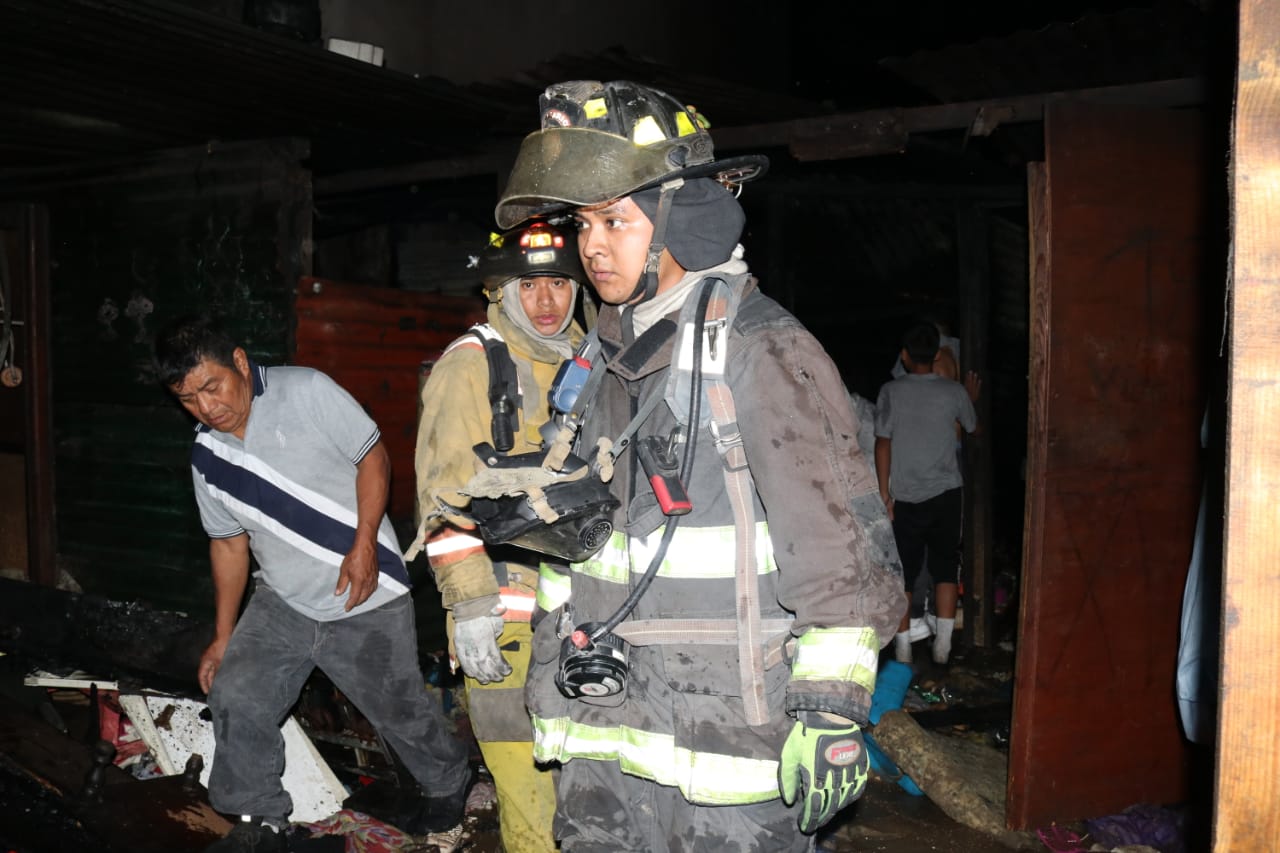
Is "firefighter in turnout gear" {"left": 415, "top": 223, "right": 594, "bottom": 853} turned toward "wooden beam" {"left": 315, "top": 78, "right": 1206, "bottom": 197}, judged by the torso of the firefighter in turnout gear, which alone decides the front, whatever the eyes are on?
no

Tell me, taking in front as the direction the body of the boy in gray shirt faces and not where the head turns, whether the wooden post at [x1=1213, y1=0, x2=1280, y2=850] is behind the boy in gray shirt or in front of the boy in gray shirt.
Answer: behind

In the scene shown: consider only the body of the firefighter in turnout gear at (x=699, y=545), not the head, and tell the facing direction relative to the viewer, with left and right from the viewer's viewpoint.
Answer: facing the viewer and to the left of the viewer

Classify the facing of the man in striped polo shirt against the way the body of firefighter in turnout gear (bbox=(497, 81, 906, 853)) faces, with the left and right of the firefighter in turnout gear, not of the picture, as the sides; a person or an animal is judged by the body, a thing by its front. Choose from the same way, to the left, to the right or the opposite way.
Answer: the same way

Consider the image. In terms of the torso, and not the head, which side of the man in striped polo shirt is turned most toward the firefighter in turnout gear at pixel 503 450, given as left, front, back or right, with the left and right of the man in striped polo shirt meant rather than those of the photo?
left

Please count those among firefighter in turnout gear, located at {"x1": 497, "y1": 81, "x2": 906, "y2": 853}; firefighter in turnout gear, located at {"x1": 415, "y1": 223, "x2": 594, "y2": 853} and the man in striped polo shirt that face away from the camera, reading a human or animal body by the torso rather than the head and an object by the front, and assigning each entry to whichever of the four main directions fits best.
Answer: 0

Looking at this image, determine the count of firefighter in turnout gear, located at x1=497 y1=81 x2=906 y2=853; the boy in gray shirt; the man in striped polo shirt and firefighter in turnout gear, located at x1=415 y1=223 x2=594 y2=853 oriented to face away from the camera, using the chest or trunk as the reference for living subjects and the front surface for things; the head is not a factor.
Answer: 1

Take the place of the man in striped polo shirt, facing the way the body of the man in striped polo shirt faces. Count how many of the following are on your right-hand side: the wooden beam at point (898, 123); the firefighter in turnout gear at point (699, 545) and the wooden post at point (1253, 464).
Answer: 0

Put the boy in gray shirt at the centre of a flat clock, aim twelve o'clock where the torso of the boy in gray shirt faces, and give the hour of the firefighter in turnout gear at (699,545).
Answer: The firefighter in turnout gear is roughly at 6 o'clock from the boy in gray shirt.

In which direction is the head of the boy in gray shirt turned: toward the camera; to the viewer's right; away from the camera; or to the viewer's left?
away from the camera

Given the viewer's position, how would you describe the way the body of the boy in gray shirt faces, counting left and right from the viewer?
facing away from the viewer

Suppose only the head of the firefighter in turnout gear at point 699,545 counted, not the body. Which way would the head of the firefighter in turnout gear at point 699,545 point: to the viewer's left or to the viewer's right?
to the viewer's left

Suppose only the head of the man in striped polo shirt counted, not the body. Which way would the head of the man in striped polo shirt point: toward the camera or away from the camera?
toward the camera

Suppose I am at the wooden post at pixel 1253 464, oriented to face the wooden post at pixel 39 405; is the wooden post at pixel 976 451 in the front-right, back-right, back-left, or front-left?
front-right

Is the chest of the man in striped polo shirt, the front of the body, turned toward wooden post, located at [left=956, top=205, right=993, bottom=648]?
no

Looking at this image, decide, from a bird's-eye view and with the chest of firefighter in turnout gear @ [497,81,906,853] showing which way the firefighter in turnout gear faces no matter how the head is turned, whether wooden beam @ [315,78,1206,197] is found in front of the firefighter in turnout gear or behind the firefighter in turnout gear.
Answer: behind

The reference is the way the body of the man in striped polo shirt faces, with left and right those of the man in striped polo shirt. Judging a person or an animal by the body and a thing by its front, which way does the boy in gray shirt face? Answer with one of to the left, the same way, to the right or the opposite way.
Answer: the opposite way

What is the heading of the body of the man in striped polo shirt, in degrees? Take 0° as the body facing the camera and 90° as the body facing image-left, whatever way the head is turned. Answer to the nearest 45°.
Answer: approximately 45°
